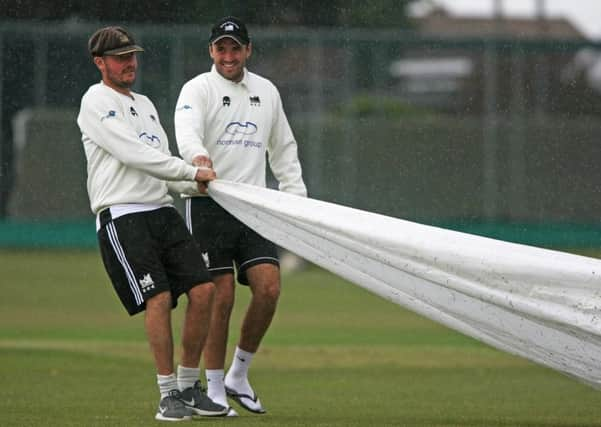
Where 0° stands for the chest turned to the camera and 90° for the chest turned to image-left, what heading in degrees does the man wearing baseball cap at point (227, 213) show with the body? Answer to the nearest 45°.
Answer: approximately 0°

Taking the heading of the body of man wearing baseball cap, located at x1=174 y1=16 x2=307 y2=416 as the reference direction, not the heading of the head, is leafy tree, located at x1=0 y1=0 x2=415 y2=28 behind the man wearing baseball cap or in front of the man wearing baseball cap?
behind

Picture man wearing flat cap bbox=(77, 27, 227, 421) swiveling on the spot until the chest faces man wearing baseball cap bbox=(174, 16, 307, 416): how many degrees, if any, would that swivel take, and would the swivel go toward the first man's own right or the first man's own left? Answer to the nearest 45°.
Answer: approximately 90° to the first man's own left

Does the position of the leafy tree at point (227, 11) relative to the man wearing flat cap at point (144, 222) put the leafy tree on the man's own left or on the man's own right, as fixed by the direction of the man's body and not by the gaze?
on the man's own left

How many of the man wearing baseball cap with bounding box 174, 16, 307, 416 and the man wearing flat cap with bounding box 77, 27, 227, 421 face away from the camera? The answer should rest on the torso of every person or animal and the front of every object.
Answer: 0
